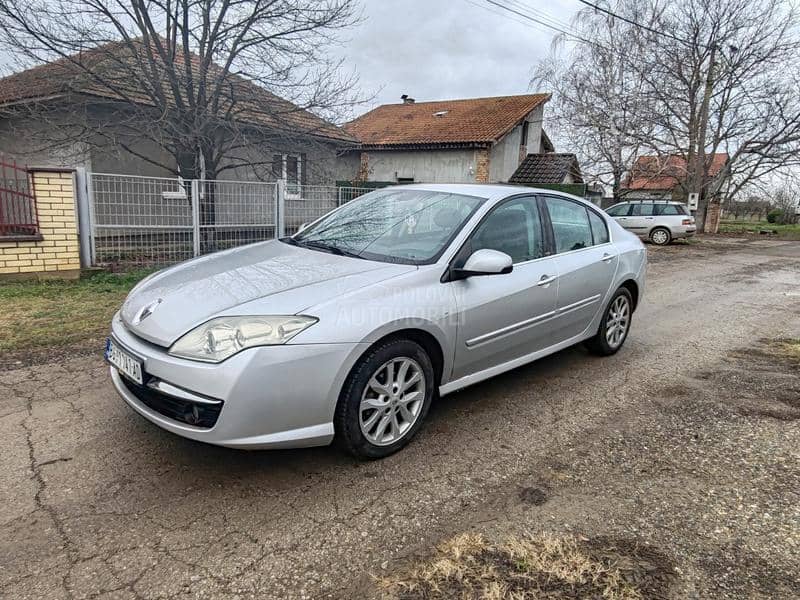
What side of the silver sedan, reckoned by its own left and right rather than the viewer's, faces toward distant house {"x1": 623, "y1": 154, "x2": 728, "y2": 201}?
back

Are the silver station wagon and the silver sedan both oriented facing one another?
no

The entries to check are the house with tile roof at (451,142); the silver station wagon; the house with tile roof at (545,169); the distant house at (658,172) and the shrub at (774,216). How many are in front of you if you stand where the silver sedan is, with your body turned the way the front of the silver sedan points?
0

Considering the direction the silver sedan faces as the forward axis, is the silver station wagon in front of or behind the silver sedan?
behind

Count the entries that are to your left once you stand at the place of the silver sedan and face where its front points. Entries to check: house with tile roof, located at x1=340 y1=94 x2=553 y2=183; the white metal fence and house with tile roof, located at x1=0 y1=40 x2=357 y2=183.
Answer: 0

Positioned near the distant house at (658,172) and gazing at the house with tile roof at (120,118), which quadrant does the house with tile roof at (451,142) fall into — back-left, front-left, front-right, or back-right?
front-right

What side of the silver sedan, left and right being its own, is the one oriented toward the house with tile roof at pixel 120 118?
right

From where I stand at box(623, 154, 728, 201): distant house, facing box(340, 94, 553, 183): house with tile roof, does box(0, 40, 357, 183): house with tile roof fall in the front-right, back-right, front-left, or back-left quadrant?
front-left

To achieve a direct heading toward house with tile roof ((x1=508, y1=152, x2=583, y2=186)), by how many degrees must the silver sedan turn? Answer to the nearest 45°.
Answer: approximately 135° to its right

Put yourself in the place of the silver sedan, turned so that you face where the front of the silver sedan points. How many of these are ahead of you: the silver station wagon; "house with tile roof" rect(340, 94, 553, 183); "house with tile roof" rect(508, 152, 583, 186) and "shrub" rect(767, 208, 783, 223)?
0
